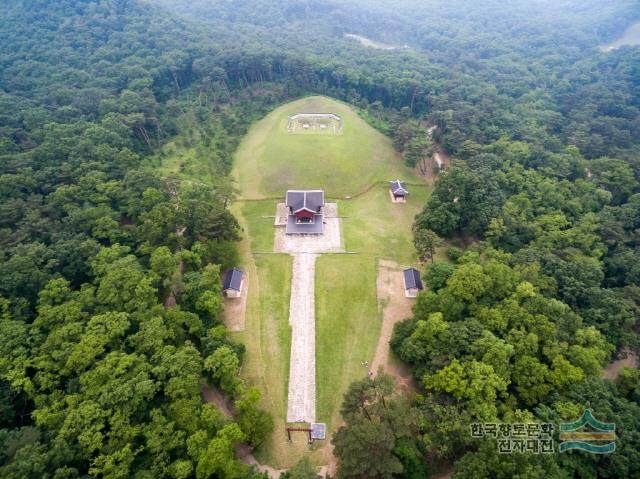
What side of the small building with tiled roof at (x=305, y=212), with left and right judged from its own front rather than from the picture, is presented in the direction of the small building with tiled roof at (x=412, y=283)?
left

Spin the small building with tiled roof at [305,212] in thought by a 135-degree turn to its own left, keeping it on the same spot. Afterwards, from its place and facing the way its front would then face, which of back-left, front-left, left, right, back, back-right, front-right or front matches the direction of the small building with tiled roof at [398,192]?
front-right

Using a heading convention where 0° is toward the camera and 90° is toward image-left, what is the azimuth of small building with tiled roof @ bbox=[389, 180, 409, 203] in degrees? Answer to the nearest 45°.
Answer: approximately 0°

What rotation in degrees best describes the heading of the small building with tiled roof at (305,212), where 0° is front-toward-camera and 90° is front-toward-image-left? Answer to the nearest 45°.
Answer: approximately 0°
